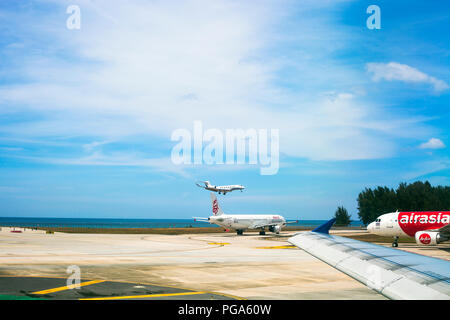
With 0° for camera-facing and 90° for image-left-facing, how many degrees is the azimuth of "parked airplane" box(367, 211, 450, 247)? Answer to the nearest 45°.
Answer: approximately 90°
